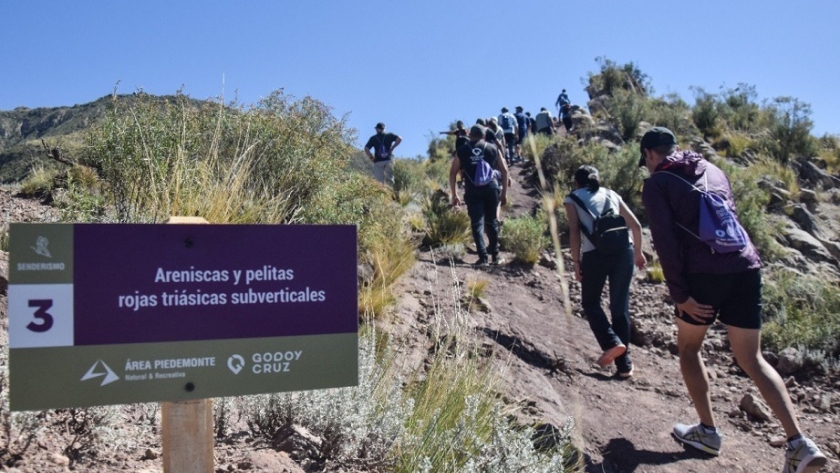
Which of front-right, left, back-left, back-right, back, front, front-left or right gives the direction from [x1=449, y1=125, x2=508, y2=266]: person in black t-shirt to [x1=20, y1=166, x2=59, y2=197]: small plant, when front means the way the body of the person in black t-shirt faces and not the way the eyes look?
left

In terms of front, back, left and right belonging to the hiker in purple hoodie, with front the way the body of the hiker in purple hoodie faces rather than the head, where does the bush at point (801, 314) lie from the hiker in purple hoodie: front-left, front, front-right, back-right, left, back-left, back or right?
front-right

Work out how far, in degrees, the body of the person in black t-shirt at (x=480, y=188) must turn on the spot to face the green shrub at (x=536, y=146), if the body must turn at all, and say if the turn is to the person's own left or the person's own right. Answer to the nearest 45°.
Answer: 0° — they already face it

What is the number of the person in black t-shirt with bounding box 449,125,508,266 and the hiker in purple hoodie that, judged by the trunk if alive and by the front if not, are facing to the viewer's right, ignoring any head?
0

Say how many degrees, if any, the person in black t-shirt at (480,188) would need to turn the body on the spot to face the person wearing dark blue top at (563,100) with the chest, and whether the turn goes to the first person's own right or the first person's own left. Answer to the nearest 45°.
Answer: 0° — they already face them

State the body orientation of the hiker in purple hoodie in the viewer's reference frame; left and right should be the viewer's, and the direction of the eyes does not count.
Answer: facing away from the viewer and to the left of the viewer

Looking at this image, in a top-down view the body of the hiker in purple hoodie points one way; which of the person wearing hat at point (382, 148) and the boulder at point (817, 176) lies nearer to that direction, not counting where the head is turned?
the person wearing hat

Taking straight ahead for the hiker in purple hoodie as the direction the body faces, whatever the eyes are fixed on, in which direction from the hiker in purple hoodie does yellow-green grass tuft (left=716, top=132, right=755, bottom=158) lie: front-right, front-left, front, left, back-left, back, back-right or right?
front-right

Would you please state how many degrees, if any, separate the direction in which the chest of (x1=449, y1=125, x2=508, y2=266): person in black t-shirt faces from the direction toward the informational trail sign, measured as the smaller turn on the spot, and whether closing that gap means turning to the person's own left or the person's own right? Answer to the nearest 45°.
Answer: approximately 180°

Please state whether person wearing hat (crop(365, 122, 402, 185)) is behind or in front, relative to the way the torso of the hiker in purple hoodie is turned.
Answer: in front

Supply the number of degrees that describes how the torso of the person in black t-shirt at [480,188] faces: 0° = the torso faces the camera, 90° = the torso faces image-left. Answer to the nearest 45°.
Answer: approximately 180°
